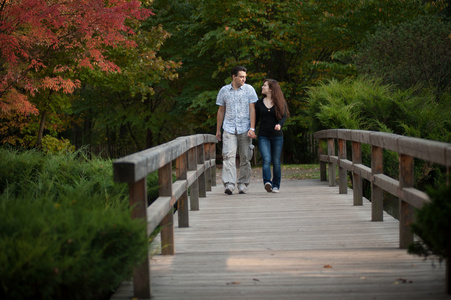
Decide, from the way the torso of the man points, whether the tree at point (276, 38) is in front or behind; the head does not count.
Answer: behind

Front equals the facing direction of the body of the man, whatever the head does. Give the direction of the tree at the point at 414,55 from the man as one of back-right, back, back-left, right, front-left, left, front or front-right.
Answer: back-left

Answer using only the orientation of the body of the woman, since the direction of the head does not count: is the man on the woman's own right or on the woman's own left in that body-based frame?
on the woman's own right

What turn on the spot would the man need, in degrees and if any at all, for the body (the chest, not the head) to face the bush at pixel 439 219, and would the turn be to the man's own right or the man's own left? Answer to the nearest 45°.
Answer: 0° — they already face it

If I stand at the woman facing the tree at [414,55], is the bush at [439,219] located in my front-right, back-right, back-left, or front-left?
back-right

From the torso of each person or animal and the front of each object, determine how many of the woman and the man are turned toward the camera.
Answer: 2

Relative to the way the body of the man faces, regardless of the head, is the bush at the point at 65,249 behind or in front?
in front

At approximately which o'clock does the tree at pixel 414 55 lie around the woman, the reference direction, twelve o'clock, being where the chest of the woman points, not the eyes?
The tree is roughly at 7 o'clock from the woman.

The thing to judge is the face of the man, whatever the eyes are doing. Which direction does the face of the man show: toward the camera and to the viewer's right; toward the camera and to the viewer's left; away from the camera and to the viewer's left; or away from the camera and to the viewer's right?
toward the camera and to the viewer's right

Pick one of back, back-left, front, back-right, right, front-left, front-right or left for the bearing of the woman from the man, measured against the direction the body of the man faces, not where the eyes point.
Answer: left

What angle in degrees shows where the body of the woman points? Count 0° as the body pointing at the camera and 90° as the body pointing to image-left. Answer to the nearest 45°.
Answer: approximately 0°
